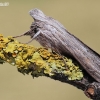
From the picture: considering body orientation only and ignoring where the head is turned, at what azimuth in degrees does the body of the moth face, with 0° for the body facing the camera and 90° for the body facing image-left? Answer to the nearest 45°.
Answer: approximately 90°
